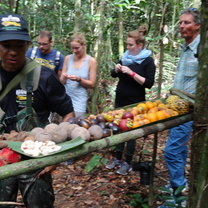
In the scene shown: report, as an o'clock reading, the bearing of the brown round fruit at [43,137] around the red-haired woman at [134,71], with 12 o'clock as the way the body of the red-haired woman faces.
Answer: The brown round fruit is roughly at 11 o'clock from the red-haired woman.

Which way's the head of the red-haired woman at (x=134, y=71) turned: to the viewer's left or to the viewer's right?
to the viewer's left

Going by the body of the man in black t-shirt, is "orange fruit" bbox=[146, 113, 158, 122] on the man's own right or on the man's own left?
on the man's own left

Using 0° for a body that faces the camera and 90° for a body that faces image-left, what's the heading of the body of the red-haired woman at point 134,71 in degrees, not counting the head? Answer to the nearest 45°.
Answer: approximately 45°

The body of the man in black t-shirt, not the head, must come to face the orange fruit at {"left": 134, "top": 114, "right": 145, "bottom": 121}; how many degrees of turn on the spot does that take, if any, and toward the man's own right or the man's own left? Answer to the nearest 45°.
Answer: approximately 90° to the man's own left

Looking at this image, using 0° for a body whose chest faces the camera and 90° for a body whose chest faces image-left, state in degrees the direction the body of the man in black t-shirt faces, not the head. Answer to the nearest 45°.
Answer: approximately 0°
